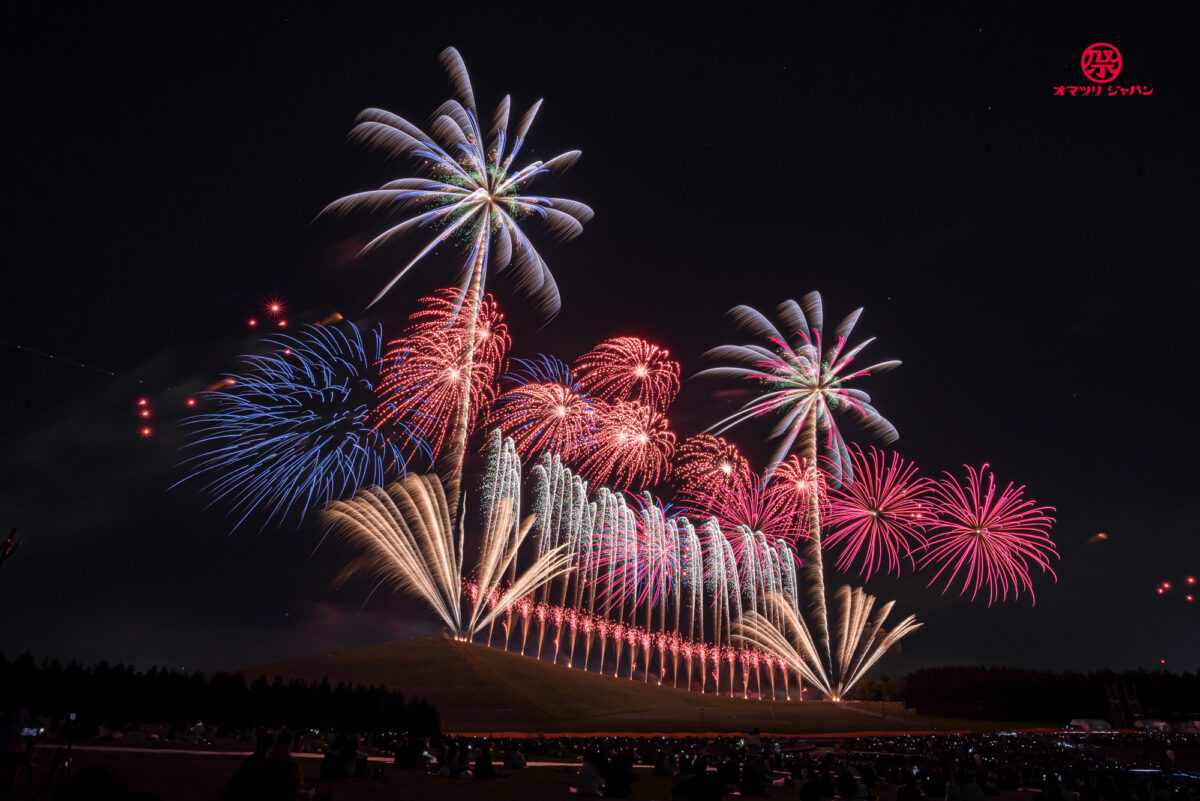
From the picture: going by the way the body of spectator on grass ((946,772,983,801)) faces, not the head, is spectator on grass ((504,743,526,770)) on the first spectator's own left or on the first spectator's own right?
on the first spectator's own left

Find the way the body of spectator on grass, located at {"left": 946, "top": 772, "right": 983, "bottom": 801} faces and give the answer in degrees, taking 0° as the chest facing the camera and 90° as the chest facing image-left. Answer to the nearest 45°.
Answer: approximately 180°

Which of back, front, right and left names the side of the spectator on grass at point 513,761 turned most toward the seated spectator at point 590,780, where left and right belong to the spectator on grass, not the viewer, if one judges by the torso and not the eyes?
back

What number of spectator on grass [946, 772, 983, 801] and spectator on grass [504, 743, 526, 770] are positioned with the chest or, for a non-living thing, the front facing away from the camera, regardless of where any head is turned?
2

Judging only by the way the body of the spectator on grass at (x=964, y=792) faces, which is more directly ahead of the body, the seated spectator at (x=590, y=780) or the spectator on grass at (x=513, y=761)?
the spectator on grass

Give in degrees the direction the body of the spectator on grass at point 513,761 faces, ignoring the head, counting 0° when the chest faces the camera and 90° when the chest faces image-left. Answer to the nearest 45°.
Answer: approximately 180°

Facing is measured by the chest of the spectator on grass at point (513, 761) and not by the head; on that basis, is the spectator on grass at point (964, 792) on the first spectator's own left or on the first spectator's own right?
on the first spectator's own right
